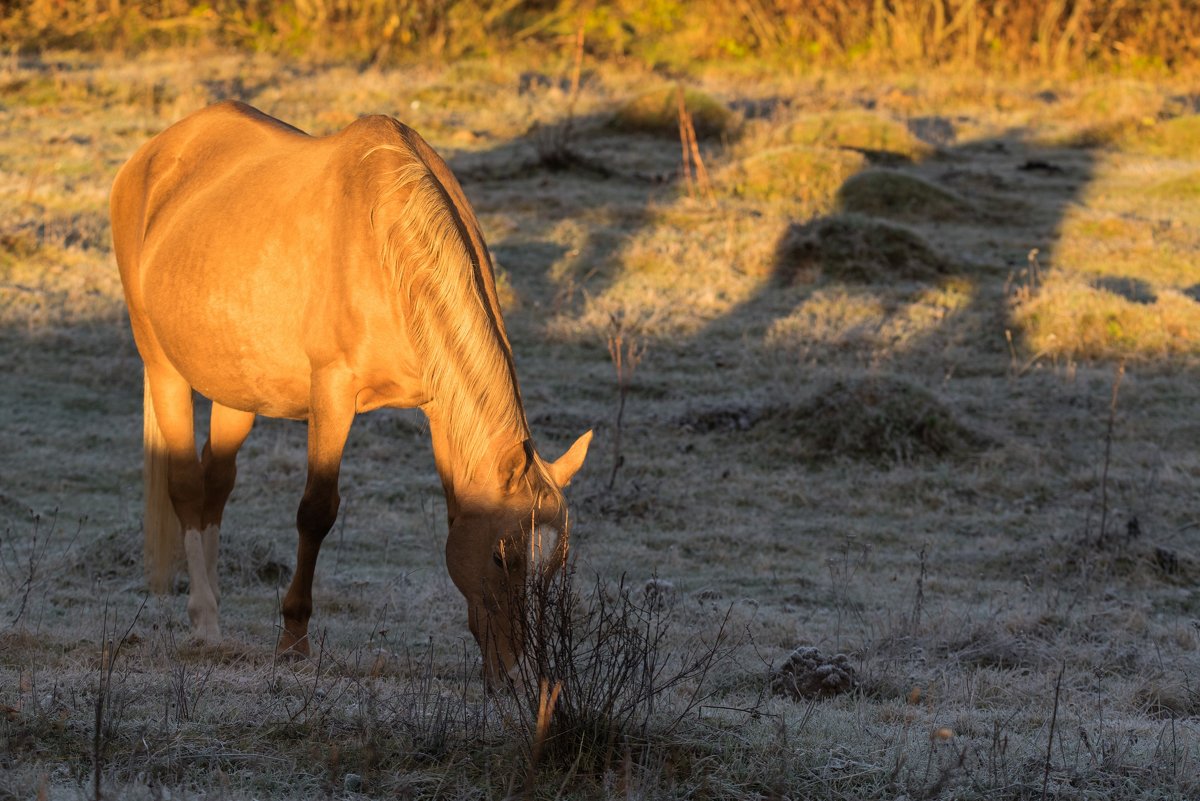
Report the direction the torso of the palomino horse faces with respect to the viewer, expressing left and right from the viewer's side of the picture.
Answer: facing the viewer and to the right of the viewer

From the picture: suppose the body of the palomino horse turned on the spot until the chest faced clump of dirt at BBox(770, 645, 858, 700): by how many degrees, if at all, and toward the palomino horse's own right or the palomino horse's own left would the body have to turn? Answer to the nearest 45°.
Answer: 0° — it already faces it

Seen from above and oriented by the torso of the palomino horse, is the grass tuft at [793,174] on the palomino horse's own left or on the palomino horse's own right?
on the palomino horse's own left

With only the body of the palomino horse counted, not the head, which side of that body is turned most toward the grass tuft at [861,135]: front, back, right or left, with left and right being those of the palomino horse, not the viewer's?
left

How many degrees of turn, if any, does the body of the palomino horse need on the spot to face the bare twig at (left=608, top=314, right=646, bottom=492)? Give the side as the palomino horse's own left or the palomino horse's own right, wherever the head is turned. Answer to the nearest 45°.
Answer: approximately 90° to the palomino horse's own left

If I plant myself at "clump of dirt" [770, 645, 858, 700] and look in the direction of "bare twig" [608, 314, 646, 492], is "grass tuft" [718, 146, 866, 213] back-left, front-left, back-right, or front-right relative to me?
front-right

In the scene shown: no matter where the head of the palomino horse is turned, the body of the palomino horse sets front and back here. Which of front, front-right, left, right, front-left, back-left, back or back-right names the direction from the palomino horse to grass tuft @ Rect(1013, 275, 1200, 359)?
left

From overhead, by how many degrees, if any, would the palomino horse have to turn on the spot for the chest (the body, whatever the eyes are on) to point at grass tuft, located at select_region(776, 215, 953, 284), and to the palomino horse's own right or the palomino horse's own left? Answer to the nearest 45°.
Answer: approximately 90° to the palomino horse's own left

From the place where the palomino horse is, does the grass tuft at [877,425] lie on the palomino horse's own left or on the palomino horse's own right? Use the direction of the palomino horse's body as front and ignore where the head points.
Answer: on the palomino horse's own left
